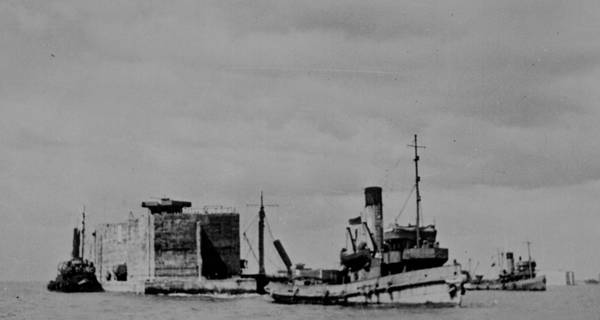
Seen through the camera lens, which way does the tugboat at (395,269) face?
facing the viewer and to the right of the viewer
